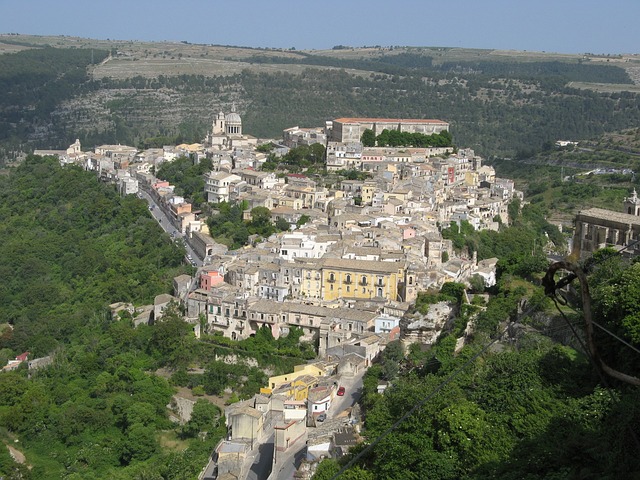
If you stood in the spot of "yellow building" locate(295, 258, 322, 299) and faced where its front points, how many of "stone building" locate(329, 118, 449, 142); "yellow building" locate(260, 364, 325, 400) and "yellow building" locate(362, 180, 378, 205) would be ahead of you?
1

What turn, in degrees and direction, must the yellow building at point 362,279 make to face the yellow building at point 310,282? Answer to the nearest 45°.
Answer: approximately 90° to its right

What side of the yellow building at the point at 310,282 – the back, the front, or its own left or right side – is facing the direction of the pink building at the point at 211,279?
right

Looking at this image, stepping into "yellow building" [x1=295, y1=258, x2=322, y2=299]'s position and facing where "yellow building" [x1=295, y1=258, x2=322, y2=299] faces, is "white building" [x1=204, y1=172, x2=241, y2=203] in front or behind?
behind

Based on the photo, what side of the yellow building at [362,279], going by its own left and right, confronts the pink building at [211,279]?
right

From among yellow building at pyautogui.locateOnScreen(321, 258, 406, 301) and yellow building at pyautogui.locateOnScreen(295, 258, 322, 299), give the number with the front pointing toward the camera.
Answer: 2

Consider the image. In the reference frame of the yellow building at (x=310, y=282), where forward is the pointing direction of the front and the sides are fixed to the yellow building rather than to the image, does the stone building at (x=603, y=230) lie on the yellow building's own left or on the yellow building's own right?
on the yellow building's own left

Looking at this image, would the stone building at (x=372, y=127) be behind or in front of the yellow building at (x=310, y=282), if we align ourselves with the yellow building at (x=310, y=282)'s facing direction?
behind
